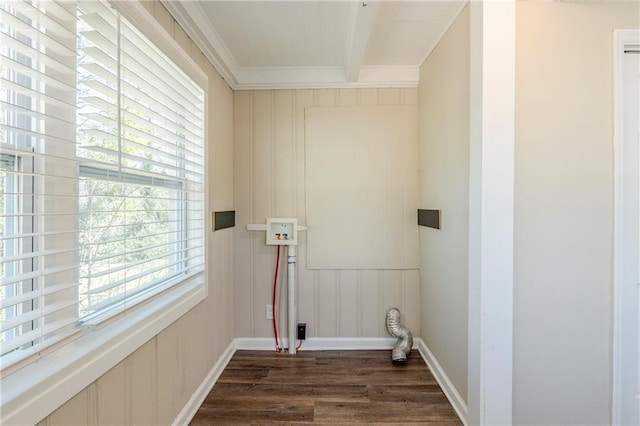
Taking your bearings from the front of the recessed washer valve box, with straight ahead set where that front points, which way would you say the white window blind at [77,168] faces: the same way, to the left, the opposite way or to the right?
to the left

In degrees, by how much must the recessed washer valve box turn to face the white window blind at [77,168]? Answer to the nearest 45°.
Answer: approximately 45° to its right

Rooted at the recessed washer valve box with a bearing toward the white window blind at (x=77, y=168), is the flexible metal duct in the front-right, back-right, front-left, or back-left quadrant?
back-left

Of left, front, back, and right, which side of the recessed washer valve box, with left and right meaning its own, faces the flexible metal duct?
left

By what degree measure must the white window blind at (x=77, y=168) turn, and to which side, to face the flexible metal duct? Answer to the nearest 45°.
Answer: approximately 45° to its left

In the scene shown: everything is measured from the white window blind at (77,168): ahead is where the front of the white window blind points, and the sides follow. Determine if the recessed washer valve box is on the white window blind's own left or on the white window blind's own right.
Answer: on the white window blind's own left

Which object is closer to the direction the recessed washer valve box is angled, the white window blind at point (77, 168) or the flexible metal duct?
the white window blind

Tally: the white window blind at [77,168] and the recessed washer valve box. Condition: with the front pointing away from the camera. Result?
0

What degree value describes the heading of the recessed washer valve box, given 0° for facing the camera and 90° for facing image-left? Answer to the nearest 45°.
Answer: approximately 0°
